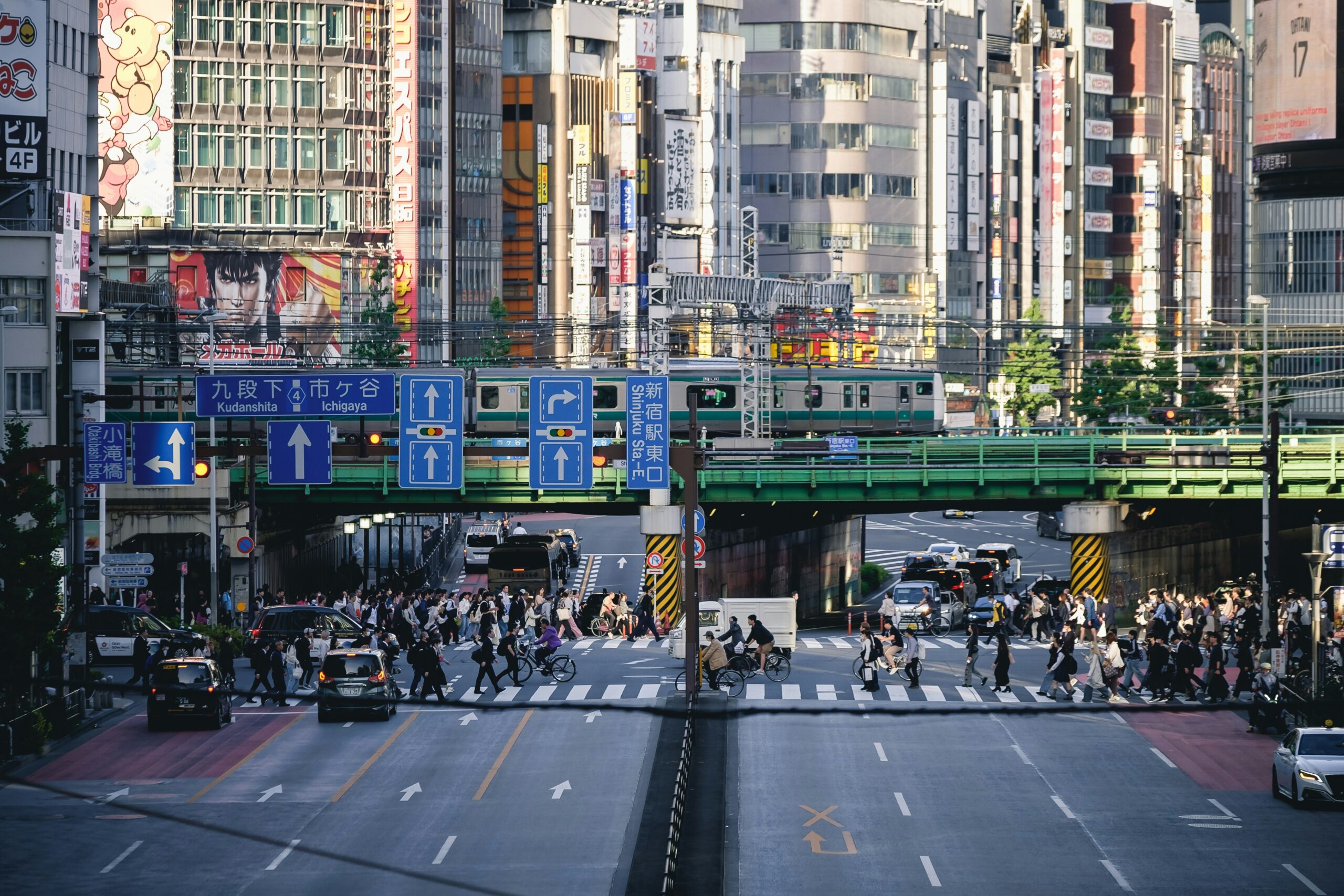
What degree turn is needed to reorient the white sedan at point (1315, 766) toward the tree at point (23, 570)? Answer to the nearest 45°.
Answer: approximately 90° to its right

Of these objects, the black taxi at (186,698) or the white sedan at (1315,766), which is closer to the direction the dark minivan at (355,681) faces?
the black taxi

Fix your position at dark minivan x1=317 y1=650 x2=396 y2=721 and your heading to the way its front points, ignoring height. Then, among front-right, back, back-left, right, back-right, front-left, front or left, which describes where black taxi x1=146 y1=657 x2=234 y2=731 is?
left

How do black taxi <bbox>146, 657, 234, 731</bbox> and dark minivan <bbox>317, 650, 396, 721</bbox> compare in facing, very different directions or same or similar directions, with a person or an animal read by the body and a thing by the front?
same or similar directions

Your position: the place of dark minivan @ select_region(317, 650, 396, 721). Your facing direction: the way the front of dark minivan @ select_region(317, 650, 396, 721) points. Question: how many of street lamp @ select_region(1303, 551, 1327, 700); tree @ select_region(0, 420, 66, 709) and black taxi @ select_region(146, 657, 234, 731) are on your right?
1

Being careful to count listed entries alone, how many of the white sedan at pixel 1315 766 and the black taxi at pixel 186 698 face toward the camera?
1

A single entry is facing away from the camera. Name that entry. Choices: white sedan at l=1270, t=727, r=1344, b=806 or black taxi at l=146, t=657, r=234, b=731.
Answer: the black taxi

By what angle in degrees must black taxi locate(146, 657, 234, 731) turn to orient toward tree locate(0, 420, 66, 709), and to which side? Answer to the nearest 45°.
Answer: approximately 90° to its left

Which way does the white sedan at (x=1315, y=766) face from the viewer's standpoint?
toward the camera

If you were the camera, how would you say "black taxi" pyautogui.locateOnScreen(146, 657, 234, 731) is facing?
facing away from the viewer

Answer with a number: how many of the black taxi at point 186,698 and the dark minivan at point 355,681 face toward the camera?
0

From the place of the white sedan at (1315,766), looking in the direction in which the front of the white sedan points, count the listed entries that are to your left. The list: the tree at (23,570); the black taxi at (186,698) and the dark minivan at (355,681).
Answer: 0

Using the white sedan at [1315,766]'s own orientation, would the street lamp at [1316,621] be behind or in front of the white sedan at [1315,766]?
behind

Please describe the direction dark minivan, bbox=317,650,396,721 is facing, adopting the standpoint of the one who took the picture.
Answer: facing away from the viewer

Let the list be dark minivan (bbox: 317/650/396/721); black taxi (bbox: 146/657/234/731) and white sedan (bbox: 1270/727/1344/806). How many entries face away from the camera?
2

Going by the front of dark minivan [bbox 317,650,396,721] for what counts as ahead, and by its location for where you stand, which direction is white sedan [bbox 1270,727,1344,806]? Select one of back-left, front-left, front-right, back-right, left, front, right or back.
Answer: back-right

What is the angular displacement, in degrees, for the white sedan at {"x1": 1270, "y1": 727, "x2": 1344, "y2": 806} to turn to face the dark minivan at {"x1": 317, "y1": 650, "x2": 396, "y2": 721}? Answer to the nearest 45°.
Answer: approximately 90° to its right
